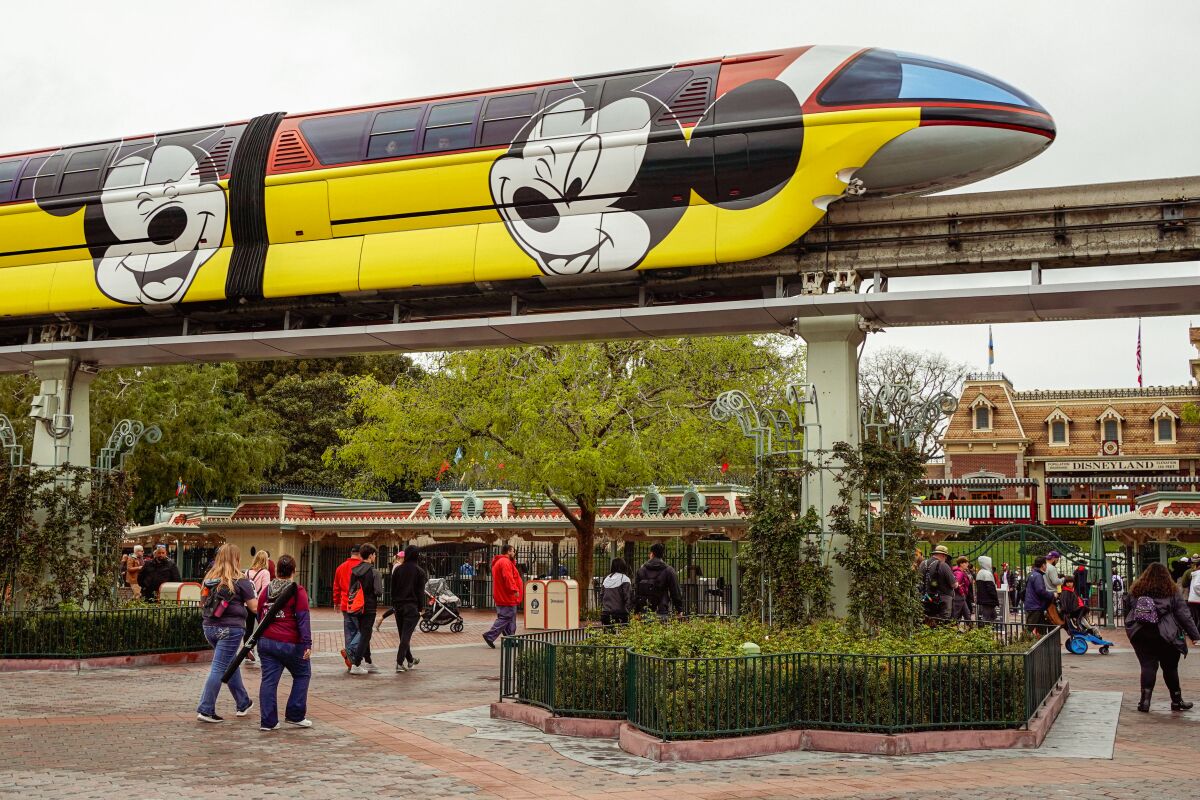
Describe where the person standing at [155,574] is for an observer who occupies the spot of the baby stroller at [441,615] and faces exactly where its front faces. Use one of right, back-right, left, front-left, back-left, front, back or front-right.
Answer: back-right

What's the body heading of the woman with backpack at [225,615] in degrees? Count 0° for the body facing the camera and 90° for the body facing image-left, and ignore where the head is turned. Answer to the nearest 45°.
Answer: approximately 225°

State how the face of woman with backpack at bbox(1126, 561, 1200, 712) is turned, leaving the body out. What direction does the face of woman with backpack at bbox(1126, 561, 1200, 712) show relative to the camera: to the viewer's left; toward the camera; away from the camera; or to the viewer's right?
away from the camera

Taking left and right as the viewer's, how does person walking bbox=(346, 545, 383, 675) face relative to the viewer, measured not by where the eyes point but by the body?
facing away from the viewer and to the right of the viewer

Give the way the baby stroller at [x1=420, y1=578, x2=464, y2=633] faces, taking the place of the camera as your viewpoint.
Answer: facing to the right of the viewer

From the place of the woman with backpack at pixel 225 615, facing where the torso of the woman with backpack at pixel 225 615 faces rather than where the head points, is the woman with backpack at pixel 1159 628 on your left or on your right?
on your right

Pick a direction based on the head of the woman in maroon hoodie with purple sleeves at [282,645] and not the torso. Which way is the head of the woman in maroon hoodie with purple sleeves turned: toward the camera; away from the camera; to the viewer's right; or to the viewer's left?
away from the camera
